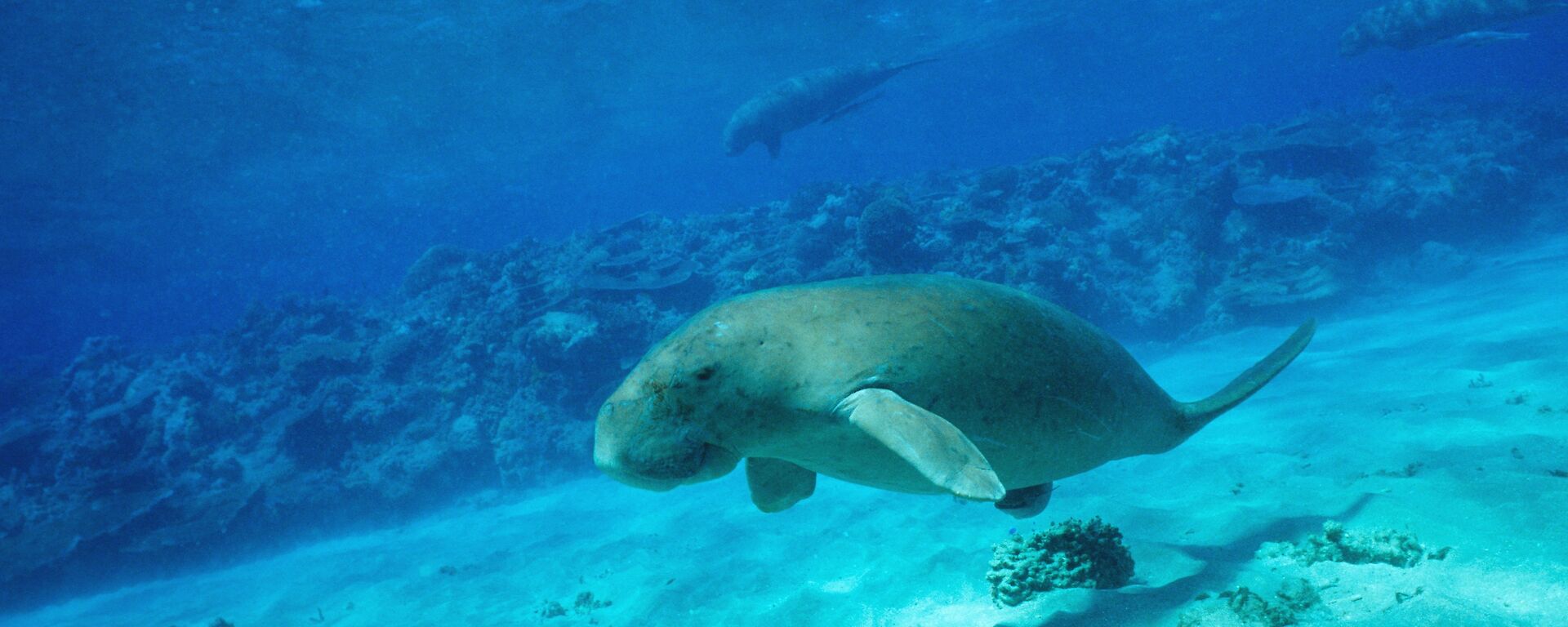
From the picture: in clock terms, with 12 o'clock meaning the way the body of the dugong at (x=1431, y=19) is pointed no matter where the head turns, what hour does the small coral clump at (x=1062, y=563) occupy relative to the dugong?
The small coral clump is roughly at 9 o'clock from the dugong.

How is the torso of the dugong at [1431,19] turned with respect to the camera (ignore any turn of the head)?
to the viewer's left

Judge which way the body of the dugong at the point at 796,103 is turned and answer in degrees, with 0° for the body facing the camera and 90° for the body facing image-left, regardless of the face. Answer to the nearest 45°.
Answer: approximately 90°

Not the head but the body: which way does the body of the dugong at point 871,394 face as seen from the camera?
to the viewer's left

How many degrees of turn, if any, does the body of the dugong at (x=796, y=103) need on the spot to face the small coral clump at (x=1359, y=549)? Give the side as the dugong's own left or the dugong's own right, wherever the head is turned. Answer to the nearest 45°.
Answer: approximately 90° to the dugong's own left

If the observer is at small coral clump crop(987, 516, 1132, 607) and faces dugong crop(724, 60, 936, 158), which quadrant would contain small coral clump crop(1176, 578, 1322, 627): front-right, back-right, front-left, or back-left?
back-right

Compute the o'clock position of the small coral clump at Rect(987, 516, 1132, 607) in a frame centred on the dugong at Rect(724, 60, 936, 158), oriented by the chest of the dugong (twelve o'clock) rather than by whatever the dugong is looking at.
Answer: The small coral clump is roughly at 9 o'clock from the dugong.

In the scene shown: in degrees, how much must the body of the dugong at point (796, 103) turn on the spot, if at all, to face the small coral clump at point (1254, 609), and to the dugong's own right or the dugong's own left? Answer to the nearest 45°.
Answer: approximately 90° to the dugong's own left
